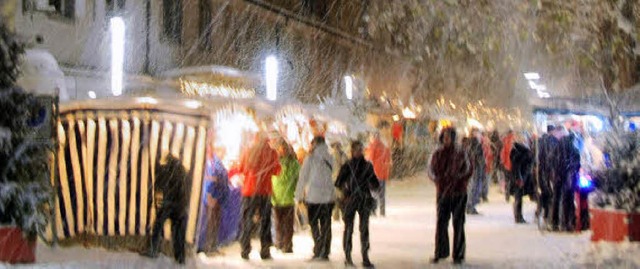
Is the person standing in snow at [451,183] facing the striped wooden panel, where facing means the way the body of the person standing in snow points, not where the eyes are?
no

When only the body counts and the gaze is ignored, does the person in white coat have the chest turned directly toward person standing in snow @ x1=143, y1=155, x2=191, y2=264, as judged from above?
no

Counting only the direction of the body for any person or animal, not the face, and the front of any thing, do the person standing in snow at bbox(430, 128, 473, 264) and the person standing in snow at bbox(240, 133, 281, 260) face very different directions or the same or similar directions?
very different directions

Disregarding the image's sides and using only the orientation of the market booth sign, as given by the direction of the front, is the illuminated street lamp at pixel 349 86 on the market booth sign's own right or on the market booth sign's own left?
on the market booth sign's own left

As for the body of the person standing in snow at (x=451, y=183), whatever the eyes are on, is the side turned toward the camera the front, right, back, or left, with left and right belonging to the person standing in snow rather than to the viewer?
front

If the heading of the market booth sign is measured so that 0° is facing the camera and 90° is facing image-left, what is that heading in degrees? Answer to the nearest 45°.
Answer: approximately 315°

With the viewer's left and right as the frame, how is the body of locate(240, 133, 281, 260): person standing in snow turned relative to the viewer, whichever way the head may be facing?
facing away from the viewer

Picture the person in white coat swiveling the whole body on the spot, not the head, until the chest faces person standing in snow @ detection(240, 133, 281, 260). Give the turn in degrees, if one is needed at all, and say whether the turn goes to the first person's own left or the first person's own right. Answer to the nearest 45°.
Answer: approximately 90° to the first person's own left

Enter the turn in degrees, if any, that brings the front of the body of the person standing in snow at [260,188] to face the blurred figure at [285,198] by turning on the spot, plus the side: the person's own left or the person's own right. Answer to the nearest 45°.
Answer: approximately 45° to the person's own right

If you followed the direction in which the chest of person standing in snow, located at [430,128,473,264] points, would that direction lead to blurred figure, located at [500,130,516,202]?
no

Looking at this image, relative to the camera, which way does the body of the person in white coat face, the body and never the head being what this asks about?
away from the camera

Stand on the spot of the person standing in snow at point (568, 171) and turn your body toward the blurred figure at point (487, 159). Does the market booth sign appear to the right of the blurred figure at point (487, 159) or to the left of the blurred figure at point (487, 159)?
left

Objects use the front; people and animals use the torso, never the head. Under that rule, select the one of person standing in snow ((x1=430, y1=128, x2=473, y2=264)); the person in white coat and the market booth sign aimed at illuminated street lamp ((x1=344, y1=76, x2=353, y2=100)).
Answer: the person in white coat
